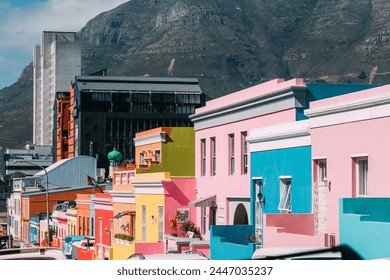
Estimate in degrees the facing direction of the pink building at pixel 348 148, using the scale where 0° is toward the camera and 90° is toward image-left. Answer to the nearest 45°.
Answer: approximately 45°

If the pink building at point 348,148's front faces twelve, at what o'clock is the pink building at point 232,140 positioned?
the pink building at point 232,140 is roughly at 4 o'clock from the pink building at point 348,148.

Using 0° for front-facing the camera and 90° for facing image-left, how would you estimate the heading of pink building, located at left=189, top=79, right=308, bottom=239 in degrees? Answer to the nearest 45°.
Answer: approximately 45°

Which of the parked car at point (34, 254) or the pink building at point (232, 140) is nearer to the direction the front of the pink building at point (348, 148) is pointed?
the parked car
